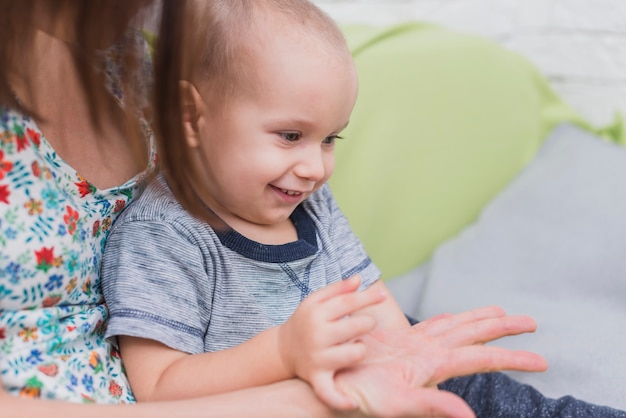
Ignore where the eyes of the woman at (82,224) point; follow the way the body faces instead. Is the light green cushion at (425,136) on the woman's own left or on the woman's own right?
on the woman's own left
